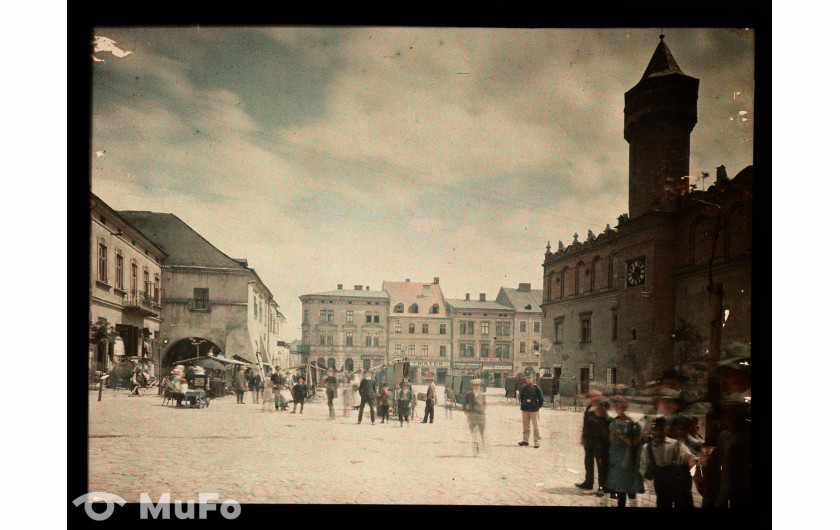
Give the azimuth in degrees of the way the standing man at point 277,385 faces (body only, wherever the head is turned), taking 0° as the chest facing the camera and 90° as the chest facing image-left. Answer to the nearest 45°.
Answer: approximately 0°

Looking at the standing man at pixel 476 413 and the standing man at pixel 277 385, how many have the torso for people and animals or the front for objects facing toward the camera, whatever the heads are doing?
2

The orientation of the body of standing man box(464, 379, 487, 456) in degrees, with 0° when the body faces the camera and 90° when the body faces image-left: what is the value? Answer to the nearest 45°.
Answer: approximately 0°
